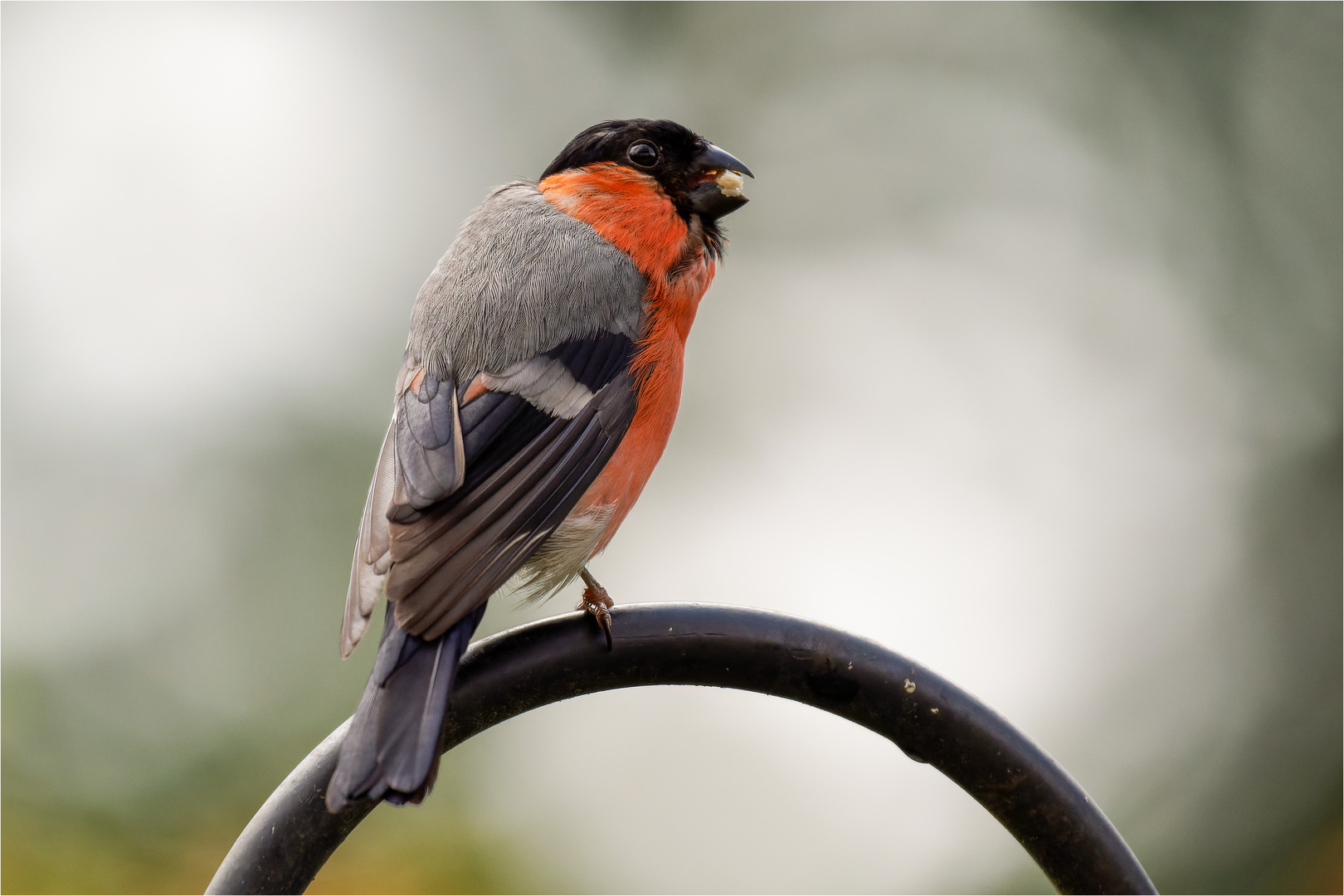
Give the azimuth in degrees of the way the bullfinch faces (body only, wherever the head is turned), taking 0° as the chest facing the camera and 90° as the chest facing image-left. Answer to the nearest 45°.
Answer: approximately 225°
